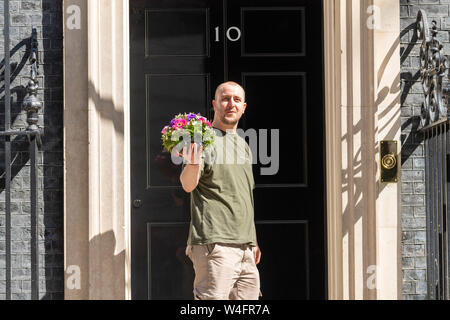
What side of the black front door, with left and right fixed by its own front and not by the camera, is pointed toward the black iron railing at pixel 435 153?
left

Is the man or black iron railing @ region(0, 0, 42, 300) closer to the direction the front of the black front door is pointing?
the man

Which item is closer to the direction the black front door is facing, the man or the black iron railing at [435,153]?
the man

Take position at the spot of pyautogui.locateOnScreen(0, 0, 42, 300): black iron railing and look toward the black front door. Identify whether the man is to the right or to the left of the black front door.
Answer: right

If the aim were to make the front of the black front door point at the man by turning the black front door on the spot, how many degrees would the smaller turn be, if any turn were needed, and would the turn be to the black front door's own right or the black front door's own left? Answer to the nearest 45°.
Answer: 0° — it already faces them

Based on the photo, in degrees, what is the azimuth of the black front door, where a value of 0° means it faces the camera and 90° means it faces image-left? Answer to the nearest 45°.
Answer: approximately 0°

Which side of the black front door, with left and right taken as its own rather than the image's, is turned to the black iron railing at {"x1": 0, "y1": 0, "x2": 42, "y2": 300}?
right
